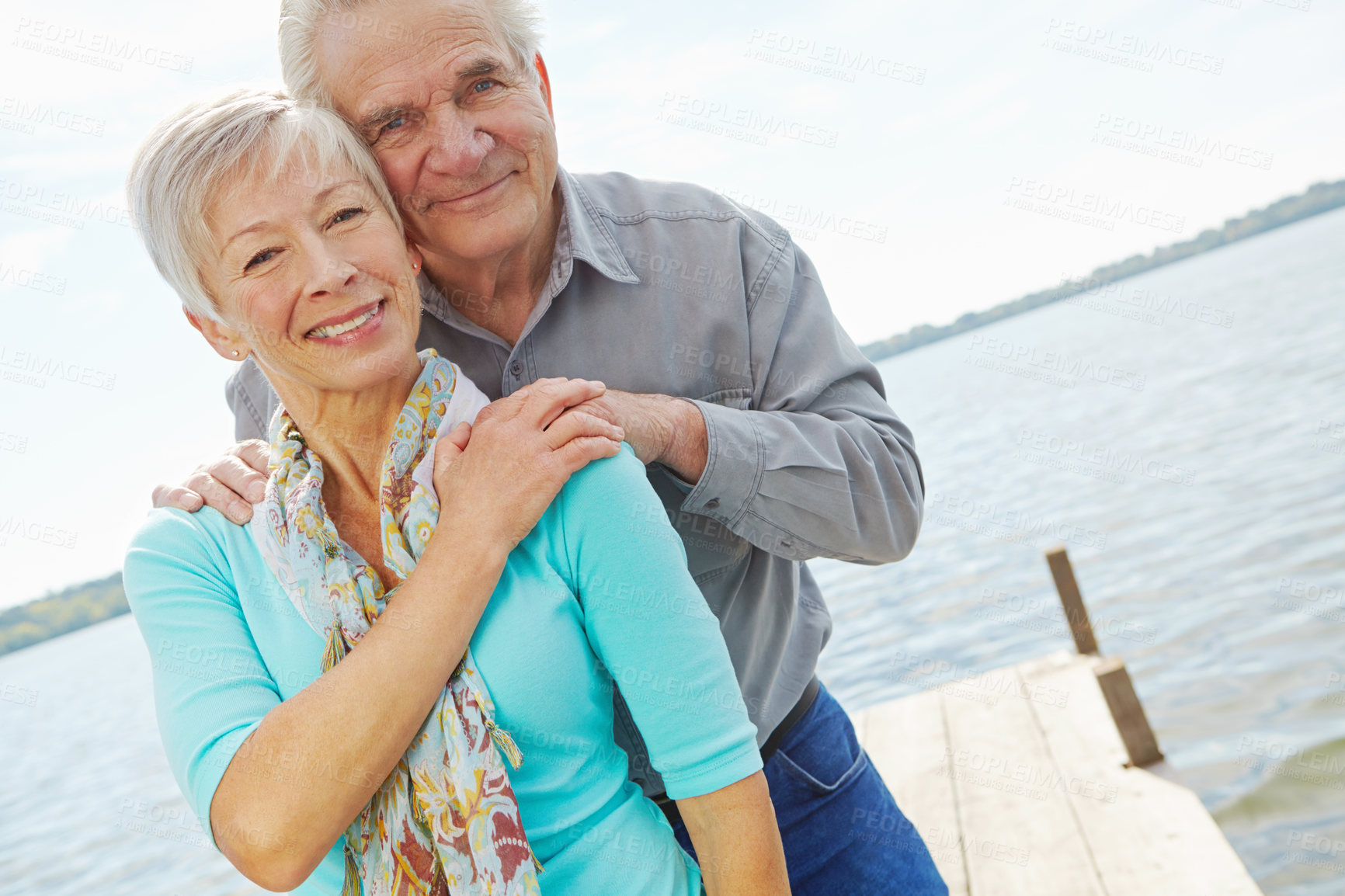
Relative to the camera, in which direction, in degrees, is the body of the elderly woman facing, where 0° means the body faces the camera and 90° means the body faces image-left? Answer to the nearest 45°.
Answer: approximately 0°

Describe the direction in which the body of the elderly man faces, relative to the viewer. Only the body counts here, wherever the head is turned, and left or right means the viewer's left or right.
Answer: facing the viewer

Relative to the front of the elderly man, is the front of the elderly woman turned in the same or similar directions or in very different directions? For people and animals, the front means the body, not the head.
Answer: same or similar directions

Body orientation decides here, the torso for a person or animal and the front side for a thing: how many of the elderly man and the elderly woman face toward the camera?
2

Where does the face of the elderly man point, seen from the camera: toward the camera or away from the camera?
toward the camera
